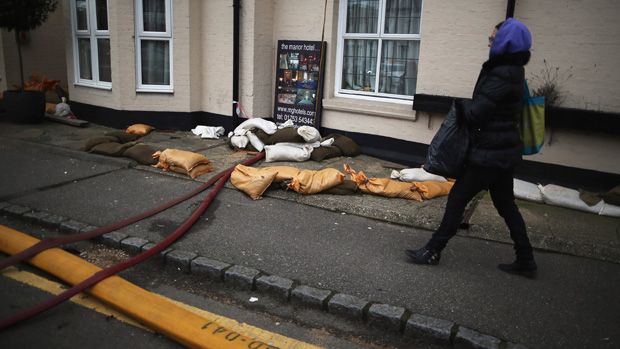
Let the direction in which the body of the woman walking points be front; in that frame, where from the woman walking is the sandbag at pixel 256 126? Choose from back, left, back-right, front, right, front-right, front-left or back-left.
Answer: front-right

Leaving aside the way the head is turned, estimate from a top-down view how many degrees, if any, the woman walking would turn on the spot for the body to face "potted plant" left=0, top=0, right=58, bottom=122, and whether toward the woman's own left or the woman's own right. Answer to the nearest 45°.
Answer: approximately 45° to the woman's own right

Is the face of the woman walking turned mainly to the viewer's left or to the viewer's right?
to the viewer's left

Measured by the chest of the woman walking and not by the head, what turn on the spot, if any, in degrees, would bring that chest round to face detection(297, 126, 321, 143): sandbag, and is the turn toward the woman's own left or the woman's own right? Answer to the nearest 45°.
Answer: approximately 45° to the woman's own right

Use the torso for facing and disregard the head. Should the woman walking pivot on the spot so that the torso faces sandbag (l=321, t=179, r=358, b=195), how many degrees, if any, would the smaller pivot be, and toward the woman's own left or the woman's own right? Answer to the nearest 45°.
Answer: approximately 45° to the woman's own right

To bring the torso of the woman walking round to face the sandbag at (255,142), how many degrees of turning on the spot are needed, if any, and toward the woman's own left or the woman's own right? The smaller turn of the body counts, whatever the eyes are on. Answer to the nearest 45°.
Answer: approximately 45° to the woman's own right

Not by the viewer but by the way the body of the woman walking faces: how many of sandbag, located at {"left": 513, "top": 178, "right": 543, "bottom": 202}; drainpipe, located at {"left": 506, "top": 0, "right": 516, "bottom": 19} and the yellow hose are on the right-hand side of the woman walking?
2

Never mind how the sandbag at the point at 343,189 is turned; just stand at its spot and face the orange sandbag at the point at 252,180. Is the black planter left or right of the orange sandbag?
right

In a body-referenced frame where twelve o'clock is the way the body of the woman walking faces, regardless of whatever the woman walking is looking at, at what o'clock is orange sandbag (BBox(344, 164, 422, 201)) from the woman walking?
The orange sandbag is roughly at 2 o'clock from the woman walking.

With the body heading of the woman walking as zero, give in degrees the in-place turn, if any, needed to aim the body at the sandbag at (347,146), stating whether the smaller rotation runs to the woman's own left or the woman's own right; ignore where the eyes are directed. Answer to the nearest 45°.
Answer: approximately 45° to the woman's own right

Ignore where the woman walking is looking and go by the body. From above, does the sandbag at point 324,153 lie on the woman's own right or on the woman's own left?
on the woman's own right

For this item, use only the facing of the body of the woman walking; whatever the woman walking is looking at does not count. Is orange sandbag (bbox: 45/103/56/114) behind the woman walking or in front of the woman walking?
in front

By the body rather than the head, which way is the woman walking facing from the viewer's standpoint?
to the viewer's left

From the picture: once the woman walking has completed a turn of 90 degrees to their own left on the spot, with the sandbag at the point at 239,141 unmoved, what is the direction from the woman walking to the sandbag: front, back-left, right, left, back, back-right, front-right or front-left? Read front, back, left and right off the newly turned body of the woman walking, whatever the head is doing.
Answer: back-right

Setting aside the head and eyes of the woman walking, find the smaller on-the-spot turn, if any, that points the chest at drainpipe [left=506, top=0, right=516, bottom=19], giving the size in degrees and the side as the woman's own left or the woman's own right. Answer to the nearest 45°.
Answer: approximately 90° to the woman's own right
